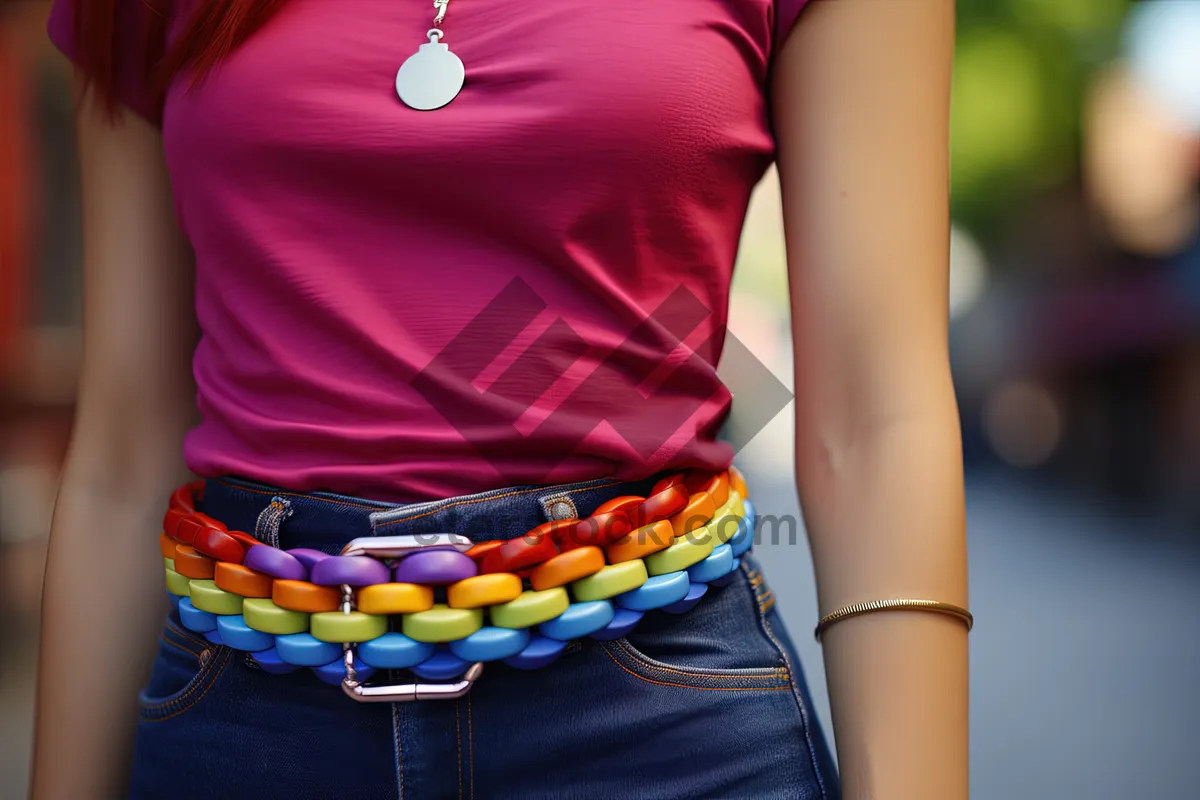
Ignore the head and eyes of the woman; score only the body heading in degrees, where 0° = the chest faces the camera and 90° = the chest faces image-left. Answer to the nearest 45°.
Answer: approximately 0°
